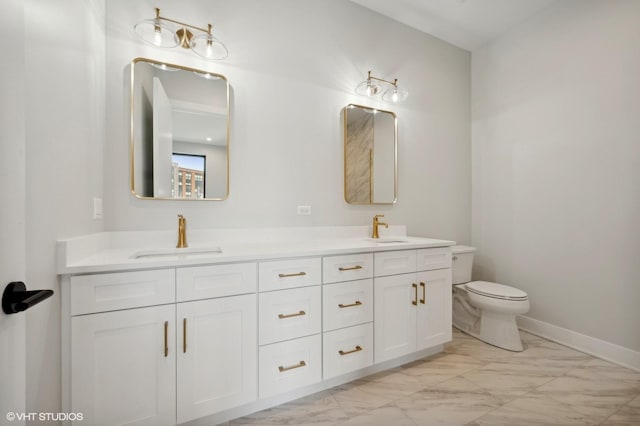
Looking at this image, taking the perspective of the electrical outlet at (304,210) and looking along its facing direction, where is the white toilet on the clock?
The white toilet is roughly at 9 o'clock from the electrical outlet.

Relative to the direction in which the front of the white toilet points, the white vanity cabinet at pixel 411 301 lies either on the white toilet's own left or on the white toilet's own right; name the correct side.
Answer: on the white toilet's own right

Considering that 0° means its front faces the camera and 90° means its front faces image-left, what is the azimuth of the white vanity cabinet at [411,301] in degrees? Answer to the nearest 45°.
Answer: approximately 315°

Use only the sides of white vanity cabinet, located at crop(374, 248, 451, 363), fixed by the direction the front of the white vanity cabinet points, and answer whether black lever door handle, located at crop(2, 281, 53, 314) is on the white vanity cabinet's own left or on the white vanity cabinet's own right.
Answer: on the white vanity cabinet's own right

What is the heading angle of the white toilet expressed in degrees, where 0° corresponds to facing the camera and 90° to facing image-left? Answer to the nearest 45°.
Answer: approximately 315°

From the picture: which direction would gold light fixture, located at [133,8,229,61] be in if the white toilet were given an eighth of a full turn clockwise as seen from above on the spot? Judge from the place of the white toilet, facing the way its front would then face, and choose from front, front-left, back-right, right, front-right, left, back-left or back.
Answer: front-right

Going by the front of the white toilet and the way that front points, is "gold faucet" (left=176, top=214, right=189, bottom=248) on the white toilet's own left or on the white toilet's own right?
on the white toilet's own right

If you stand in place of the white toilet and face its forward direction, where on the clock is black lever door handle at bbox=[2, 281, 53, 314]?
The black lever door handle is roughly at 2 o'clock from the white toilet.

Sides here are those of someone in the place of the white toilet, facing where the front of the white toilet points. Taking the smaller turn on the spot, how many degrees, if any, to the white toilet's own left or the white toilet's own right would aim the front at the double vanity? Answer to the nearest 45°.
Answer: approximately 90° to the white toilet's own right
